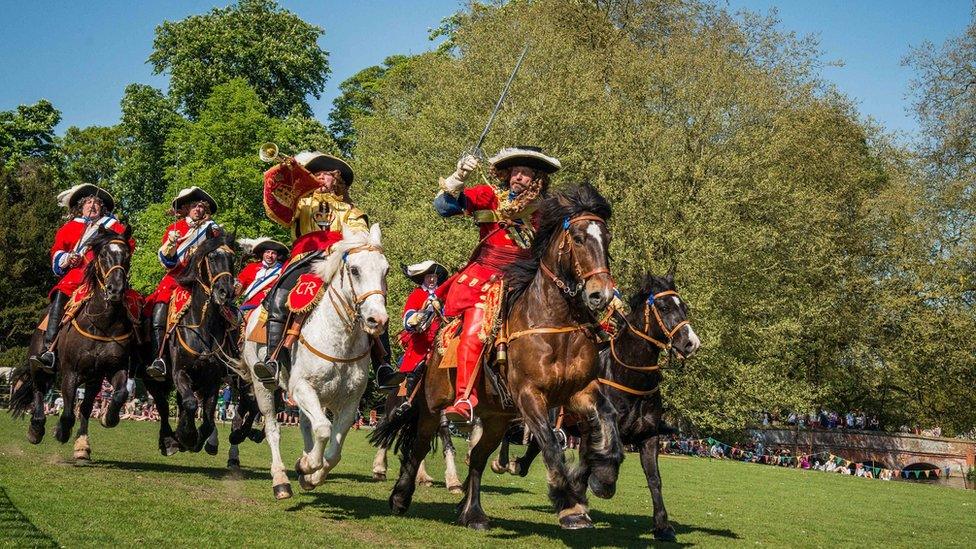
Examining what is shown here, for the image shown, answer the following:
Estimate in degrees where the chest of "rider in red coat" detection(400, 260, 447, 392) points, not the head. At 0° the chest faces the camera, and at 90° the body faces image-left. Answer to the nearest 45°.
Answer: approximately 315°

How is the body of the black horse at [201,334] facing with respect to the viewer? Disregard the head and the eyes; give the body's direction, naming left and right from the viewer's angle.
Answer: facing the viewer and to the right of the viewer

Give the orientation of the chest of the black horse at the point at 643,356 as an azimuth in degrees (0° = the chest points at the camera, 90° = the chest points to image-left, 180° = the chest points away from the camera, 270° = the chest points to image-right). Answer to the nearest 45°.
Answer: approximately 315°

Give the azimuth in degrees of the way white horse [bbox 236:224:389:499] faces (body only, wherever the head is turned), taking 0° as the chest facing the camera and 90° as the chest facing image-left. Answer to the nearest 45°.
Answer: approximately 315°

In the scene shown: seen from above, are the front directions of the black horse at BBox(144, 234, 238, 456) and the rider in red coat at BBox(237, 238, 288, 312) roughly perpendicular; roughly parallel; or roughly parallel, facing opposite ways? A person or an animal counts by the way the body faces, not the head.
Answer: roughly parallel

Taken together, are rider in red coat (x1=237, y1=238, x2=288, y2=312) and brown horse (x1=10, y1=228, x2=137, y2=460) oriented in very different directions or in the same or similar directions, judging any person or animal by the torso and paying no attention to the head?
same or similar directions

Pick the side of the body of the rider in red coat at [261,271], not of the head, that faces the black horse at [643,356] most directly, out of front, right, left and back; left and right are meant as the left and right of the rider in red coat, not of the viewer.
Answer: front

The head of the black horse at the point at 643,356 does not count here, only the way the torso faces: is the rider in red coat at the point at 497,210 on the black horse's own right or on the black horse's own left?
on the black horse's own right
